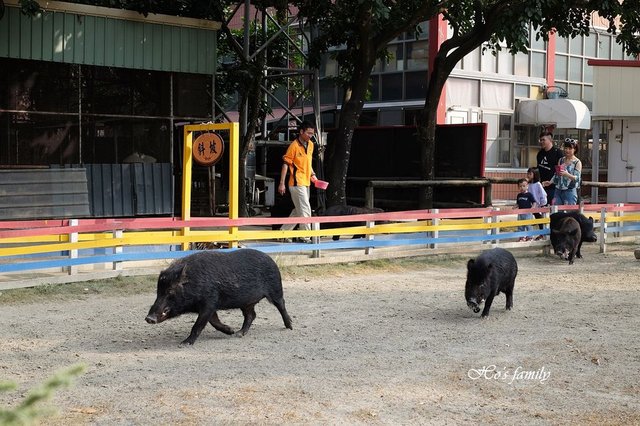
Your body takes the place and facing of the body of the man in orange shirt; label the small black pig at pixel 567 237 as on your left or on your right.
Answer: on your left

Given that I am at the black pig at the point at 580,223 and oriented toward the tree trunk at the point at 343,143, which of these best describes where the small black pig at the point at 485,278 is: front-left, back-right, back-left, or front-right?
back-left

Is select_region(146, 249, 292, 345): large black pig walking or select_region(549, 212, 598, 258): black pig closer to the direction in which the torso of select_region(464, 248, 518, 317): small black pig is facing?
the large black pig walking

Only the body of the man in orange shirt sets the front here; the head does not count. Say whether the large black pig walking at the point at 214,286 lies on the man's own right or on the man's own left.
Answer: on the man's own right

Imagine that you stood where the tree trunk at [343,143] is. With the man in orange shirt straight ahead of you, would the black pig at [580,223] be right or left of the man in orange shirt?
left

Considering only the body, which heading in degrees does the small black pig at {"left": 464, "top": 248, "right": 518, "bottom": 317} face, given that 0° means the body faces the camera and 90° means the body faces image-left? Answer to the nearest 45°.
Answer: approximately 45°

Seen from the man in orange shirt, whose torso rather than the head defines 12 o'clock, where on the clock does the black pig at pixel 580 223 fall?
The black pig is roughly at 10 o'clock from the man in orange shirt.

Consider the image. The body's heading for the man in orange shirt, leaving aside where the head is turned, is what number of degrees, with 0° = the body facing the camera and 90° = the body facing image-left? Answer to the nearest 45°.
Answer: approximately 315°

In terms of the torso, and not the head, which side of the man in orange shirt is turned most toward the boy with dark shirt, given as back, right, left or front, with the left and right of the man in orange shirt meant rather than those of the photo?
left

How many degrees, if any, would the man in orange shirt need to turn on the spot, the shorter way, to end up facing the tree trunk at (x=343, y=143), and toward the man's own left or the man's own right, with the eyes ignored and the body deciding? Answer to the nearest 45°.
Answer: approximately 135° to the man's own left
